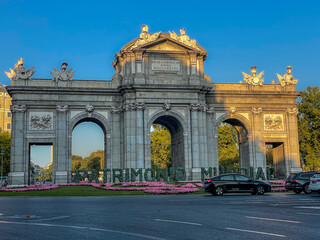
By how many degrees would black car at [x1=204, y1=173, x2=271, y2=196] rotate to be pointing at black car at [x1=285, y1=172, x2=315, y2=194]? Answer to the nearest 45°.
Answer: approximately 45° to its left

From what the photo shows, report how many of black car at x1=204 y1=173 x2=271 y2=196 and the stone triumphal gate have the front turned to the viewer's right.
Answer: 1

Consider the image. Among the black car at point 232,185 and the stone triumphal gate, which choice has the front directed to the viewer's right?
the black car

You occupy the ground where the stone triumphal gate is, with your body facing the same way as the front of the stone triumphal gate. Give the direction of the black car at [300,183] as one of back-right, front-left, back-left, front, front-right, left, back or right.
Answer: front-left

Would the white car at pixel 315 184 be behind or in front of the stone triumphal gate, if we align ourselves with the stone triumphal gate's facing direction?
in front

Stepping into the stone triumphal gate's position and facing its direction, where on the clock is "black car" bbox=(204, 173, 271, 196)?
The black car is roughly at 11 o'clock from the stone triumphal gate.

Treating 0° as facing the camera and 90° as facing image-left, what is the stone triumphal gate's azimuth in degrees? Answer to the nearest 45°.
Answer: approximately 0°

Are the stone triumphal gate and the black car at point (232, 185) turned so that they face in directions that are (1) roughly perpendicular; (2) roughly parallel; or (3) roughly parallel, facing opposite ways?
roughly perpendicular
